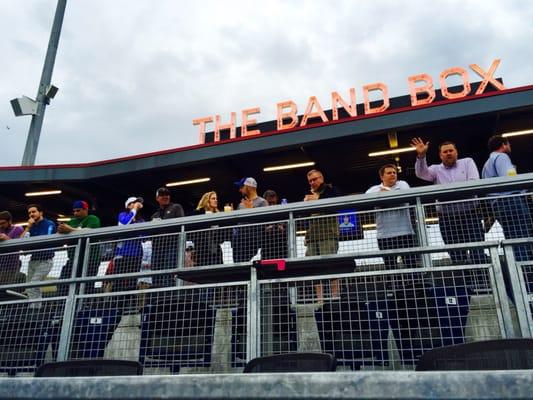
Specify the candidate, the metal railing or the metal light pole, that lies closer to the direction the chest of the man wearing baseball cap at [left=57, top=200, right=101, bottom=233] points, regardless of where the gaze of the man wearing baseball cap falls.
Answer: the metal railing

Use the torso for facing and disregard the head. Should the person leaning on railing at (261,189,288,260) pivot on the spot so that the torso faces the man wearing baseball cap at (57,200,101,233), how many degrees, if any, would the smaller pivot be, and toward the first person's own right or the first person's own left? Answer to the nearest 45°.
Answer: approximately 135° to the first person's own right

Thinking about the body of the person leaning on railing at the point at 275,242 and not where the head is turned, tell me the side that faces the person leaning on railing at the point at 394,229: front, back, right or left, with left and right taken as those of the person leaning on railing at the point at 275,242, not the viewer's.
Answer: left

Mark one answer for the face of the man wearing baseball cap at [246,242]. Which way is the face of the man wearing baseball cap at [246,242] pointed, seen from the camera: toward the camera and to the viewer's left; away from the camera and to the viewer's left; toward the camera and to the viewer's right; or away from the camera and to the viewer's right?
toward the camera and to the viewer's left

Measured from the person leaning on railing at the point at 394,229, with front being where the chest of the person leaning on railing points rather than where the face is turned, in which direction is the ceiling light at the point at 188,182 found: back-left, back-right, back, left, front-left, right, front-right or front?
back-right

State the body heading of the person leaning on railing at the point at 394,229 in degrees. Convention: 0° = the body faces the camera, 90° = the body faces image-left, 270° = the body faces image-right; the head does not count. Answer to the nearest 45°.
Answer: approximately 0°

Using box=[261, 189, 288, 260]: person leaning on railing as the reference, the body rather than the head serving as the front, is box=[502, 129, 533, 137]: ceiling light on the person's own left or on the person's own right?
on the person's own left

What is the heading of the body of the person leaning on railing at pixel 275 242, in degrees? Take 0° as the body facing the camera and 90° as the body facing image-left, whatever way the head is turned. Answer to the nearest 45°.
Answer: approximately 0°
